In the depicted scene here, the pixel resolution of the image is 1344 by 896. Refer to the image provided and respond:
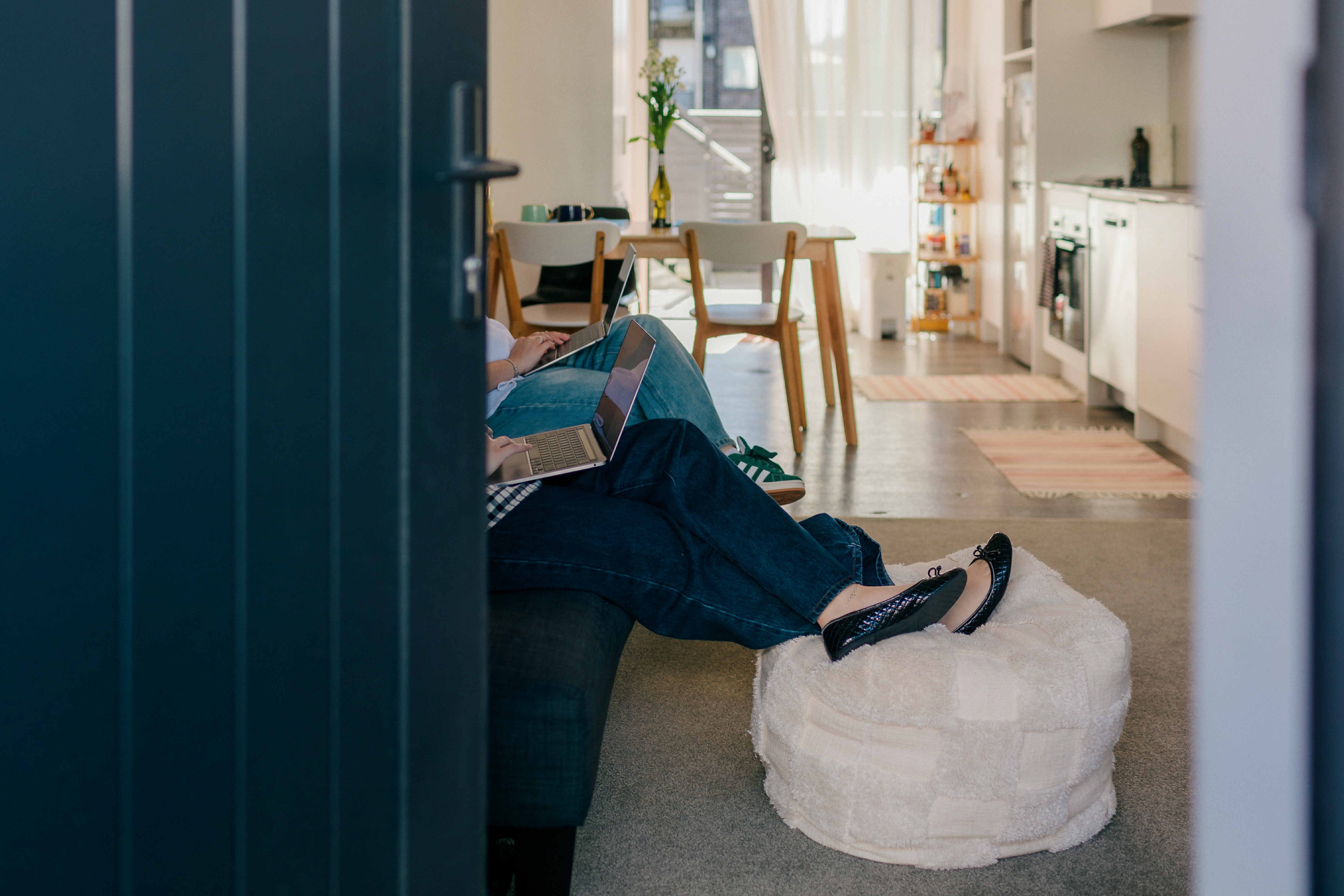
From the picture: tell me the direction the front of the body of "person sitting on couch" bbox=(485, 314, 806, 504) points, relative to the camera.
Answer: to the viewer's right

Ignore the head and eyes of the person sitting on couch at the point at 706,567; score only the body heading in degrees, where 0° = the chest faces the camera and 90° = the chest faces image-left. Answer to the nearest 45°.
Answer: approximately 270°

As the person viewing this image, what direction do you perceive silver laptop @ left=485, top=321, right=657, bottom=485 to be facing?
facing to the left of the viewer

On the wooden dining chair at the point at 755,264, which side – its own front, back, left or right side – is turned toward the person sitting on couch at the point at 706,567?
back

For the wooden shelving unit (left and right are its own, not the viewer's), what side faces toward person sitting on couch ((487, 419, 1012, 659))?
front

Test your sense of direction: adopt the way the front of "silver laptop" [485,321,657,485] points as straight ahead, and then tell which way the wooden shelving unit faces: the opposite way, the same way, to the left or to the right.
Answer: to the left

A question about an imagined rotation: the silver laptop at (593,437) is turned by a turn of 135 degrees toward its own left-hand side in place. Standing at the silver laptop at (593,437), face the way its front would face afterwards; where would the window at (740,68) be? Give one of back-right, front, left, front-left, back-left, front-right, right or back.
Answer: back-left

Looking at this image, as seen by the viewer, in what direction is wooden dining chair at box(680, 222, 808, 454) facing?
away from the camera
